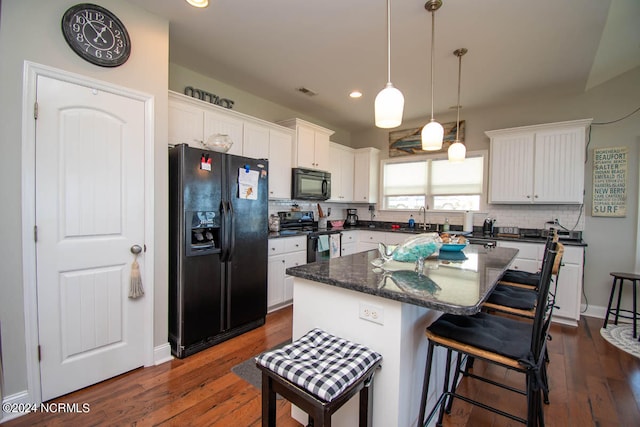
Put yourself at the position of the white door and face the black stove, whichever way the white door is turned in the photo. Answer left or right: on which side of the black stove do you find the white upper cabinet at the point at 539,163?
right

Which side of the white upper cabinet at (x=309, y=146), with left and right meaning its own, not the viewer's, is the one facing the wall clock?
right

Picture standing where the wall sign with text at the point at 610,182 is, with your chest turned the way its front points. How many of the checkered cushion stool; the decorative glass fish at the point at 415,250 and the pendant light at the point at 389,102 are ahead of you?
3

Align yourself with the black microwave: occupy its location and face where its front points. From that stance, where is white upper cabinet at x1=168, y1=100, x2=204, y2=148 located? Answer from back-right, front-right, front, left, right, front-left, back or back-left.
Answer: right

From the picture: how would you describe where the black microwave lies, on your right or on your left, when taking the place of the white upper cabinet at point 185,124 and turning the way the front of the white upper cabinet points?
on your left

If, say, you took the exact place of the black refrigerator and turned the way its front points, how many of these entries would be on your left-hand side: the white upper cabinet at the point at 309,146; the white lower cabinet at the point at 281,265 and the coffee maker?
3

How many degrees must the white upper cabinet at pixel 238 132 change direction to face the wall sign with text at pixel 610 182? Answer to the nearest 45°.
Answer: approximately 45° to its left

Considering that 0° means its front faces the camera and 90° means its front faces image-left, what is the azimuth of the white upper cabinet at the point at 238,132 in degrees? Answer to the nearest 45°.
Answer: approximately 315°

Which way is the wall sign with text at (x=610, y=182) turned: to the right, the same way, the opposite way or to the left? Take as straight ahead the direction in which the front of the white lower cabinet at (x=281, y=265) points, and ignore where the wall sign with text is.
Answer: to the right
